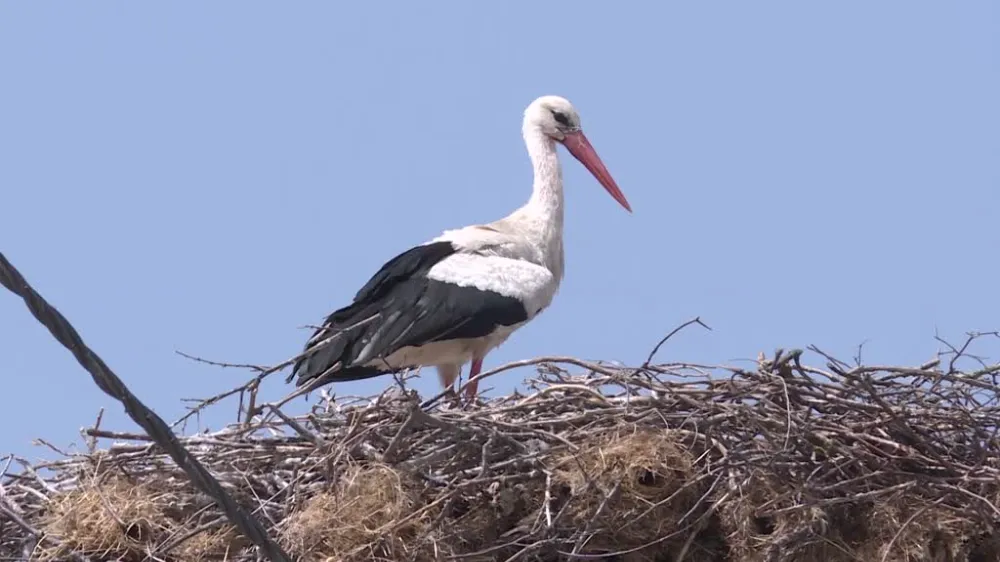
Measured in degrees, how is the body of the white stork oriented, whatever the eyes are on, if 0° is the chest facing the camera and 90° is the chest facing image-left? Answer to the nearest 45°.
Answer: approximately 270°
